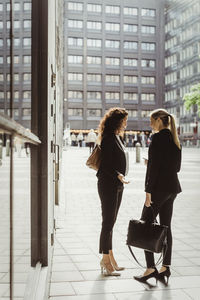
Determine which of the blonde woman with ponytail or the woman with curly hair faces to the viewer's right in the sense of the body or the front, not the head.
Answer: the woman with curly hair

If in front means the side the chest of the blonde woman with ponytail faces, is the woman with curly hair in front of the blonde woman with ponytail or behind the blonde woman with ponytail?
in front

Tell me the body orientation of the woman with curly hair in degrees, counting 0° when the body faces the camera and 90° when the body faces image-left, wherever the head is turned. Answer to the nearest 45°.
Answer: approximately 270°

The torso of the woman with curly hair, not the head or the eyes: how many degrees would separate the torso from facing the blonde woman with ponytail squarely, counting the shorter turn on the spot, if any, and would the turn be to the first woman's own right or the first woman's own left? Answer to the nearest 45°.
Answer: approximately 45° to the first woman's own right

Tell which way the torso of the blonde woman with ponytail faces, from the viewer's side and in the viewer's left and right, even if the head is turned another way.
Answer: facing away from the viewer and to the left of the viewer

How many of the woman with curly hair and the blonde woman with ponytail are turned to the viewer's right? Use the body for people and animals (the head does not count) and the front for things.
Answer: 1
